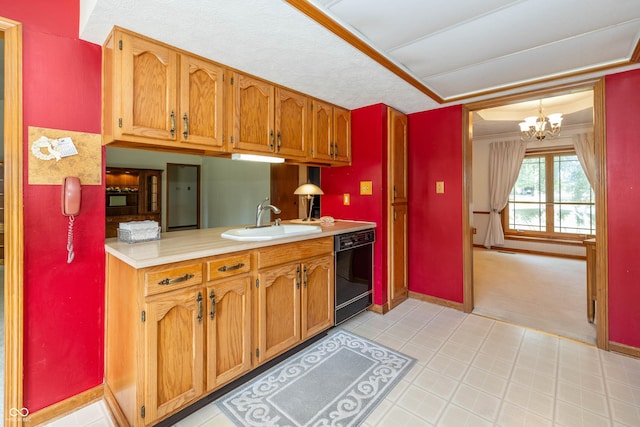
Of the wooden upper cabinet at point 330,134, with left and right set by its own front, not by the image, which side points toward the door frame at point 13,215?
right

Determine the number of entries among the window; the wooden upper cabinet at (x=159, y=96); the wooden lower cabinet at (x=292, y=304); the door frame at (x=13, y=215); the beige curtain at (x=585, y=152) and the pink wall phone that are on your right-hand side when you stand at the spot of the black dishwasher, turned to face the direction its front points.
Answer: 4

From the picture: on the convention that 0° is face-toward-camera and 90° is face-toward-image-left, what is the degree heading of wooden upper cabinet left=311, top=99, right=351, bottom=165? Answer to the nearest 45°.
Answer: approximately 315°
